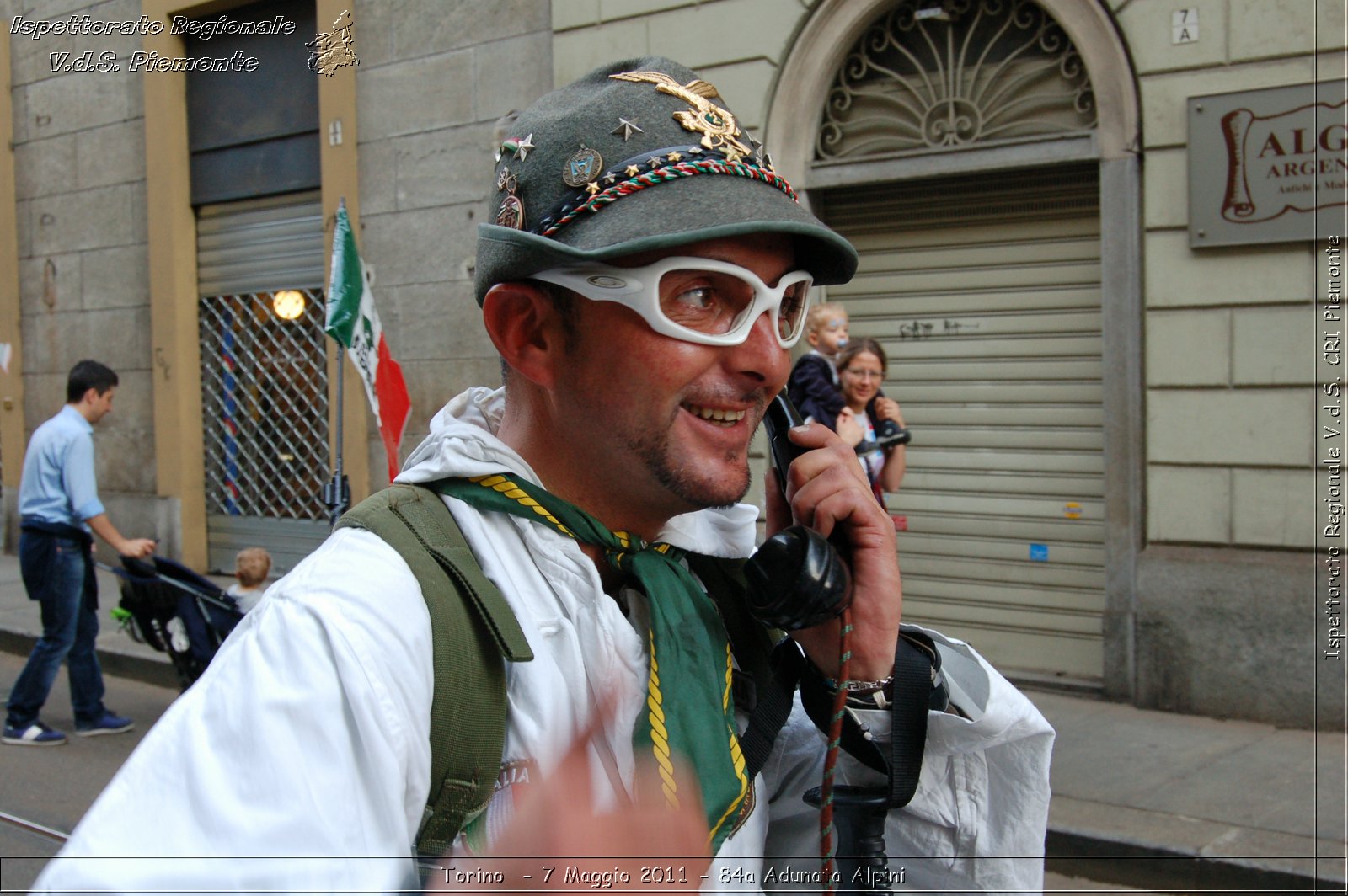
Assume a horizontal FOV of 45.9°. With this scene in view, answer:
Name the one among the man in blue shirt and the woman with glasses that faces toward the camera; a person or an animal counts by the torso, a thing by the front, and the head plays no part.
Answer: the woman with glasses

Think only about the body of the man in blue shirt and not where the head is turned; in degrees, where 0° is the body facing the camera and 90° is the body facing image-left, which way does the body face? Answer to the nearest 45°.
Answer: approximately 270°

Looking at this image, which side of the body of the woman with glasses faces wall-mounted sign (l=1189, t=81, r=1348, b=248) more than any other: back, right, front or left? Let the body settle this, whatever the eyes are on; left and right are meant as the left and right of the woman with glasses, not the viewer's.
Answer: left

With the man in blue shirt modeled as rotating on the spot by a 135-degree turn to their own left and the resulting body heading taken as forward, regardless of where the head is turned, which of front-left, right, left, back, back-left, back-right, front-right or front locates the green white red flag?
back

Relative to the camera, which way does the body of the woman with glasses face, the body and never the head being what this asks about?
toward the camera

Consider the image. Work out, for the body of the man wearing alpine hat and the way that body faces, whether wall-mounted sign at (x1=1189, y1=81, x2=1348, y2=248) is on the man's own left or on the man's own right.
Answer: on the man's own left

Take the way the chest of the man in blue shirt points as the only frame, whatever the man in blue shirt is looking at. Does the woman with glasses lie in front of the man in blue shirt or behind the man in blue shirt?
in front

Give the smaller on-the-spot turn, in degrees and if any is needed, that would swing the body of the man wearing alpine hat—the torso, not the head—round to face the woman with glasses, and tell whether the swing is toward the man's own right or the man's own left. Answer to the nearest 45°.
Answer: approximately 135° to the man's own left

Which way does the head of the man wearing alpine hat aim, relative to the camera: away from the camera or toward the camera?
toward the camera

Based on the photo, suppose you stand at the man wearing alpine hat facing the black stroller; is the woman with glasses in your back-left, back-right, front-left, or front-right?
front-right

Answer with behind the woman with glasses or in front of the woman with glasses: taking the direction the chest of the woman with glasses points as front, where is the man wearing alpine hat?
in front

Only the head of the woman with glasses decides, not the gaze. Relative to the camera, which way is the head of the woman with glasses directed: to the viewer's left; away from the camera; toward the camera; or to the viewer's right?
toward the camera

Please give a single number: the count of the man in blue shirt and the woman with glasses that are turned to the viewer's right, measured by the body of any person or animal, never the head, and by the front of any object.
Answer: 1

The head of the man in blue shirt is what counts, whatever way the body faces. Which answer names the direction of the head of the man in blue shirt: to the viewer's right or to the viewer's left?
to the viewer's right

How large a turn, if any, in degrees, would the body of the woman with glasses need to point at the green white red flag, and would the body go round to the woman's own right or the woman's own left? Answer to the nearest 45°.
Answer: approximately 45° to the woman's own right

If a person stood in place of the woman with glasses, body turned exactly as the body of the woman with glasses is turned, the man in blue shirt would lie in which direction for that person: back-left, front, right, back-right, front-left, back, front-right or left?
right
